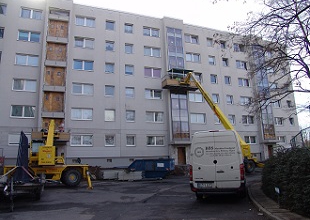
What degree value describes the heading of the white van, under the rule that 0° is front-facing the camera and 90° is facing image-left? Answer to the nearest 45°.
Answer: approximately 180°

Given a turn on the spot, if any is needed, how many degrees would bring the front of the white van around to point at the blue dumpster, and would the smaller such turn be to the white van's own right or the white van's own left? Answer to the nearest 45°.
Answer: approximately 45° to the white van's own left

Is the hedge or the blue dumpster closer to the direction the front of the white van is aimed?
the blue dumpster

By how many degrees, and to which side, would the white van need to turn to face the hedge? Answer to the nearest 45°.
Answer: approximately 135° to its right

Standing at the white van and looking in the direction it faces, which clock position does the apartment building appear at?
The apartment building is roughly at 11 o'clock from the white van.

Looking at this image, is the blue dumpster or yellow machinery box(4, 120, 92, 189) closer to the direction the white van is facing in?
the blue dumpster

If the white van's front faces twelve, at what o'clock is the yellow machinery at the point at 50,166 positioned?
The yellow machinery is roughly at 10 o'clock from the white van.

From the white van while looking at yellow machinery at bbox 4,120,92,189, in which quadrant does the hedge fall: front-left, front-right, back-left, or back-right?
back-left
